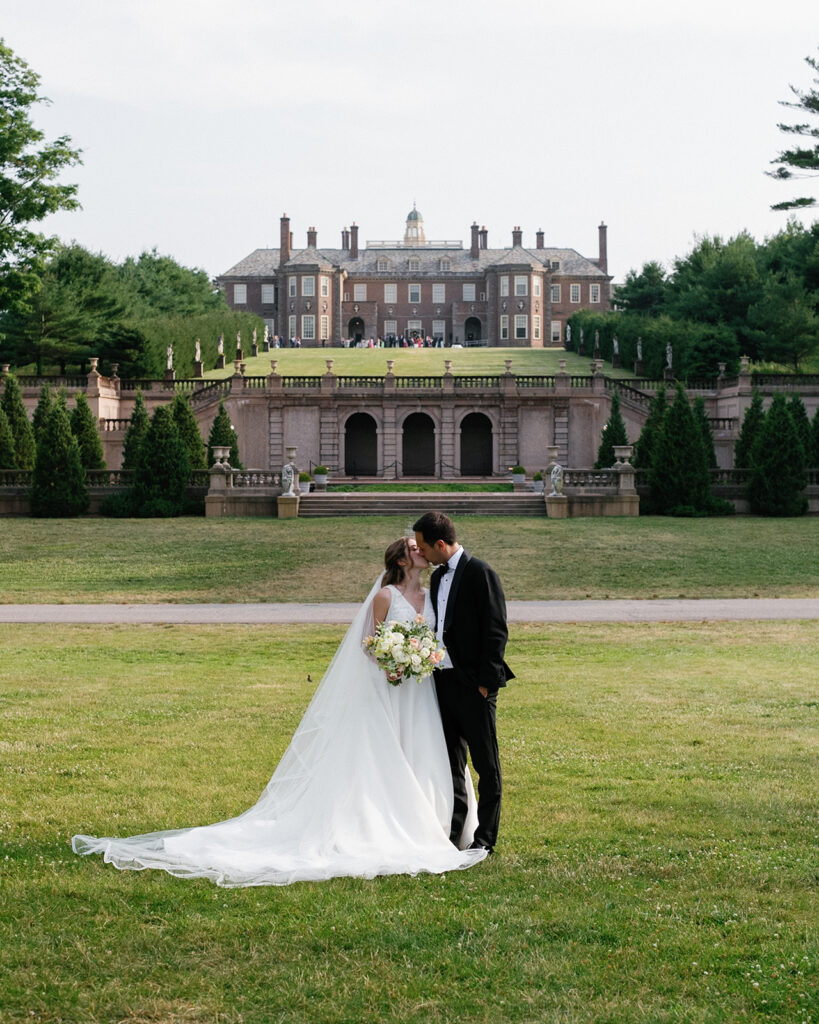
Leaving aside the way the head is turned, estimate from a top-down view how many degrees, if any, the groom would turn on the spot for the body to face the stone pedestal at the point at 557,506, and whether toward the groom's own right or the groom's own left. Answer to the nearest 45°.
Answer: approximately 135° to the groom's own right

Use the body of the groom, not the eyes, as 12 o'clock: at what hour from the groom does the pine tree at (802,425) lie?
The pine tree is roughly at 5 o'clock from the groom.

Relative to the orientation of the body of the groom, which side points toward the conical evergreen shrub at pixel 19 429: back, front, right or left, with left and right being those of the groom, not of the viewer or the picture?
right

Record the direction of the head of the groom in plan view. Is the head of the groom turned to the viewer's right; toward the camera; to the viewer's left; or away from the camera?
to the viewer's left

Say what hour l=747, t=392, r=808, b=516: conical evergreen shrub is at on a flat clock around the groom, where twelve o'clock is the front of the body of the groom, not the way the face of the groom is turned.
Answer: The conical evergreen shrub is roughly at 5 o'clock from the groom.

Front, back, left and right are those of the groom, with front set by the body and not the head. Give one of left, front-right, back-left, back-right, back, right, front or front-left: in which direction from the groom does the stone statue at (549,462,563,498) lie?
back-right

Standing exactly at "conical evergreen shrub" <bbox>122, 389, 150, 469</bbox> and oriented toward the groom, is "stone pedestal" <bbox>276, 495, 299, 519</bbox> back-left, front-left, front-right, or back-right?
front-left

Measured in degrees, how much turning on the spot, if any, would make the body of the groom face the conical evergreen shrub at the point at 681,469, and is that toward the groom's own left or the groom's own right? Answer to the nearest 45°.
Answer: approximately 135° to the groom's own right

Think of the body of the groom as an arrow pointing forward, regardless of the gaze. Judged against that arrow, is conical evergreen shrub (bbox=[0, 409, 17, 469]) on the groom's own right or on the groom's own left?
on the groom's own right

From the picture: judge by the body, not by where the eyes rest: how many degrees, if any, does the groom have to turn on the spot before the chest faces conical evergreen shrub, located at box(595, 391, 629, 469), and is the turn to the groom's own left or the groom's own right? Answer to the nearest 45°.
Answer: approximately 135° to the groom's own right

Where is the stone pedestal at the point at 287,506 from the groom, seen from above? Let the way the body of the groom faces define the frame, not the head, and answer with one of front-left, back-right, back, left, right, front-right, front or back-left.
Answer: back-right

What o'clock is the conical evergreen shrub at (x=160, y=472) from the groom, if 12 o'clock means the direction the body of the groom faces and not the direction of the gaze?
The conical evergreen shrub is roughly at 4 o'clock from the groom.

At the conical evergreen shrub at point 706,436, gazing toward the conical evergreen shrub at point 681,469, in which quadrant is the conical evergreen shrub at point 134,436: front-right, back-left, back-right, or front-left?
front-right
